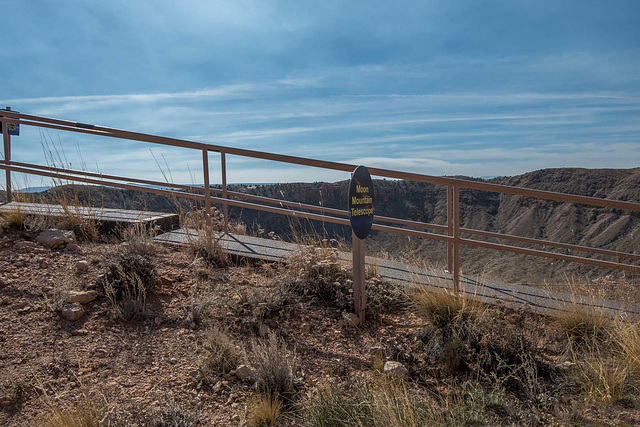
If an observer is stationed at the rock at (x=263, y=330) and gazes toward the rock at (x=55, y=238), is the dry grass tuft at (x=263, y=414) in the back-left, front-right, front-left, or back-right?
back-left

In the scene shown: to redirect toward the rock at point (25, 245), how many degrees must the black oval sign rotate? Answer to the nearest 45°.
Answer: approximately 135° to its right

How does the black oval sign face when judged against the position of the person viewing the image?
facing the viewer and to the right of the viewer

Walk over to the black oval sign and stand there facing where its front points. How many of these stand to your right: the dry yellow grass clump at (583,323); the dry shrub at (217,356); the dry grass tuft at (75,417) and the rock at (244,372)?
3

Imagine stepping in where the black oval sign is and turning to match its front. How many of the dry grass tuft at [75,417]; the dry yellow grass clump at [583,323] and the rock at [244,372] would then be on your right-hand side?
2

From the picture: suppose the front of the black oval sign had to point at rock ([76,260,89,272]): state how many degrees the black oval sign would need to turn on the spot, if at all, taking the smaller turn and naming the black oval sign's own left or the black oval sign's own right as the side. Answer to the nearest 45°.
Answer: approximately 135° to the black oval sign's own right

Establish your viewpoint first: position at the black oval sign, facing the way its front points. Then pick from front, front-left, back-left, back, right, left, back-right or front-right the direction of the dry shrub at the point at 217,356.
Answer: right

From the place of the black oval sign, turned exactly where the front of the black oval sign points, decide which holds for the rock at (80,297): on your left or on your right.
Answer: on your right

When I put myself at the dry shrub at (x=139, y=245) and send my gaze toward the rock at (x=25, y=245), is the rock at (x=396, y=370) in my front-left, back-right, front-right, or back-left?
back-left

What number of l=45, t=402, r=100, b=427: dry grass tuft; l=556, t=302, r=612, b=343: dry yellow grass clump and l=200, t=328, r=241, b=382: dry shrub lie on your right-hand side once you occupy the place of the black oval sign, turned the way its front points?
2

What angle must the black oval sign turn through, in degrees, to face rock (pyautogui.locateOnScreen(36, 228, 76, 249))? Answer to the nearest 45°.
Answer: approximately 135° to its right
